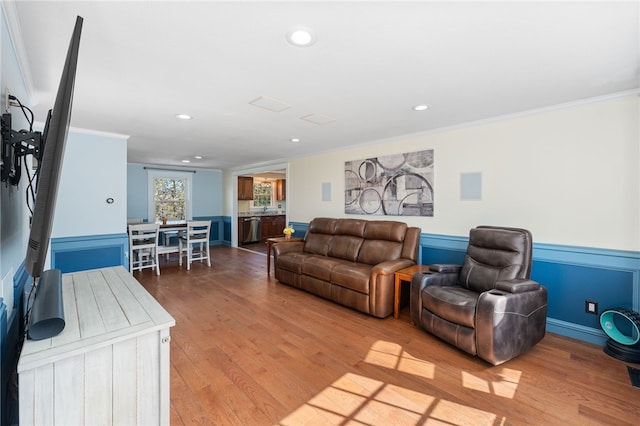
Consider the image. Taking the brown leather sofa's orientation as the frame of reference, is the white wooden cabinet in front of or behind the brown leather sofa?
in front

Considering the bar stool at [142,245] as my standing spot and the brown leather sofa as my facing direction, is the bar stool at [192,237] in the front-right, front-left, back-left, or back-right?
front-left

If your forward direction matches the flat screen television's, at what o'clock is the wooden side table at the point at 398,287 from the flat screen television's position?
The wooden side table is roughly at 12 o'clock from the flat screen television.

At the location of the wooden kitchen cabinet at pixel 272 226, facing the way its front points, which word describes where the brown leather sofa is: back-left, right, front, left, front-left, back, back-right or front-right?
front

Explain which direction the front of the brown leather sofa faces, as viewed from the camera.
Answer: facing the viewer and to the left of the viewer

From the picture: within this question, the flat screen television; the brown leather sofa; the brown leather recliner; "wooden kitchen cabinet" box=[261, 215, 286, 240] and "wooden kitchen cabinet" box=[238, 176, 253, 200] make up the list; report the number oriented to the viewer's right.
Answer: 1

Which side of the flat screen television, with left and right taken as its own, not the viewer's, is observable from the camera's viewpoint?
right

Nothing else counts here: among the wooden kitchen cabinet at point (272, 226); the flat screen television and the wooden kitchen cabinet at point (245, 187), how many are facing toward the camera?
2

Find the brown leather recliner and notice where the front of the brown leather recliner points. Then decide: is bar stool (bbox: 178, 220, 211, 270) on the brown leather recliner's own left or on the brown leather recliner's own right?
on the brown leather recliner's own right

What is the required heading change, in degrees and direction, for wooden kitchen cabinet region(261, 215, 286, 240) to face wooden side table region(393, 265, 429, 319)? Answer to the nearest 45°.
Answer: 0° — it already faces it

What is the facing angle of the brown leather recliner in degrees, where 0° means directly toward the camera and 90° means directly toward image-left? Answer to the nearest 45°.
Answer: approximately 45°

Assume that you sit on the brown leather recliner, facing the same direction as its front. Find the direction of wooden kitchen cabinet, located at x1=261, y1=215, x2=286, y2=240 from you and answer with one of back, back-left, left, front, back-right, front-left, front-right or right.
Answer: right

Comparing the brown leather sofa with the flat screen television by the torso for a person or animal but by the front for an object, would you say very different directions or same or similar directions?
very different directions

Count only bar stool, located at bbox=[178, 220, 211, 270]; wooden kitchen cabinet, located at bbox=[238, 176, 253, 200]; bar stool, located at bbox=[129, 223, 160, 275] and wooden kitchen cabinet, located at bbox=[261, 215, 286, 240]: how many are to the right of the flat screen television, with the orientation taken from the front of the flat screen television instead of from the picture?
0

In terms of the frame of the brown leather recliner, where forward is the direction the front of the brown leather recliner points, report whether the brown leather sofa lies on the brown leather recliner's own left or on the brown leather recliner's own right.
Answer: on the brown leather recliner's own right

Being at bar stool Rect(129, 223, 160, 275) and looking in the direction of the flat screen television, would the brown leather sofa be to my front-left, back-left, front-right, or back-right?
front-left

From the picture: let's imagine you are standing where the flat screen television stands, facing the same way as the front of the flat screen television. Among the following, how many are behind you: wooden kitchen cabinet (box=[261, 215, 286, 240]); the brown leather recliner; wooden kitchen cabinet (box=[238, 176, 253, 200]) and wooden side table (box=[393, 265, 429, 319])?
0

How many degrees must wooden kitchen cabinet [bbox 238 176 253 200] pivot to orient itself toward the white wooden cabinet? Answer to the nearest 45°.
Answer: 0° — it already faces it

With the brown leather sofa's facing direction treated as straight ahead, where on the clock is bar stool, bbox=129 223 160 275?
The bar stool is roughly at 2 o'clock from the brown leather sofa.

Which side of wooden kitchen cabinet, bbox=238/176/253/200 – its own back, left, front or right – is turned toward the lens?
front
